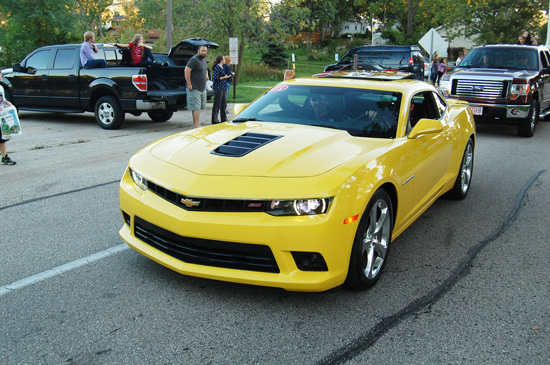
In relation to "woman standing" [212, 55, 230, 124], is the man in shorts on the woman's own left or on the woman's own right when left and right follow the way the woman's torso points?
on the woman's own right

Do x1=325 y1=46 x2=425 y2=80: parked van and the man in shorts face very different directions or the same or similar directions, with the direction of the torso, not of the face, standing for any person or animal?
very different directions

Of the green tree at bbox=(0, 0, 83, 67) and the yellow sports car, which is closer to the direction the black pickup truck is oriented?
the green tree

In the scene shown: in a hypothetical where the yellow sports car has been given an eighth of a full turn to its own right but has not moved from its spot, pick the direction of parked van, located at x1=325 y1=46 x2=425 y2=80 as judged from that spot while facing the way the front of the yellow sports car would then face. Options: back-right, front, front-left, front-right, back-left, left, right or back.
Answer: right

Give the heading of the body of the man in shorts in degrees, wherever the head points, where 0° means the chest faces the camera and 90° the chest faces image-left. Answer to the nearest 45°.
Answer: approximately 315°

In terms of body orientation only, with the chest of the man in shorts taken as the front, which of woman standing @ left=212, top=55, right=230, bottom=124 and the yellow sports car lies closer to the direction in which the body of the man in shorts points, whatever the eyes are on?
the yellow sports car

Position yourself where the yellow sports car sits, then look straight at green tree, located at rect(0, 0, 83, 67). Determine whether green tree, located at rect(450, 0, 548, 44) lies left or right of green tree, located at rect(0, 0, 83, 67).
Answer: right

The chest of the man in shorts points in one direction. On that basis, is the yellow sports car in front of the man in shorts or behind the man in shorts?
in front

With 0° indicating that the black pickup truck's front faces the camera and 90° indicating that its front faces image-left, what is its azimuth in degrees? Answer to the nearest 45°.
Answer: approximately 135°

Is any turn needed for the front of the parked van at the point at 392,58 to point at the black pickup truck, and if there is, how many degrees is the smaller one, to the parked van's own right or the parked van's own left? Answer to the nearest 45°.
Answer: approximately 90° to the parked van's own left
